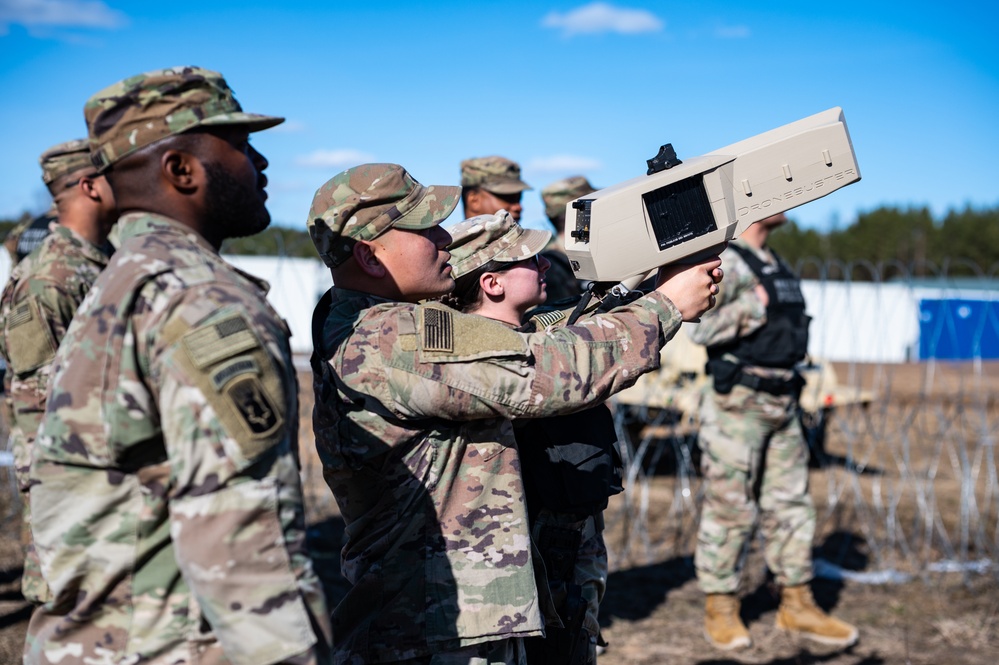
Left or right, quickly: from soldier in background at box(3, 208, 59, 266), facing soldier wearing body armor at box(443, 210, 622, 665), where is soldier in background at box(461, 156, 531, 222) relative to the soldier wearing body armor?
left

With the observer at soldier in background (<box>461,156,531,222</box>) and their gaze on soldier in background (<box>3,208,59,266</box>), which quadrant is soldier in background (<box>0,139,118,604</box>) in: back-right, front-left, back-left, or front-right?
front-left

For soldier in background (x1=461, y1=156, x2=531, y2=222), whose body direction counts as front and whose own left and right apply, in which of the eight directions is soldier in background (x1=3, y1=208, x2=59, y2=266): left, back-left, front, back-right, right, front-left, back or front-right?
back-right

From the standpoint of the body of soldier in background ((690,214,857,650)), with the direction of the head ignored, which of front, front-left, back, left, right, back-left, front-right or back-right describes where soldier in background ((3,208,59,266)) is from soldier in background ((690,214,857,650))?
back-right

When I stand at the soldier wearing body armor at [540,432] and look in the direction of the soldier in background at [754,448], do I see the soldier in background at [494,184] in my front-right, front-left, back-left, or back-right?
front-left

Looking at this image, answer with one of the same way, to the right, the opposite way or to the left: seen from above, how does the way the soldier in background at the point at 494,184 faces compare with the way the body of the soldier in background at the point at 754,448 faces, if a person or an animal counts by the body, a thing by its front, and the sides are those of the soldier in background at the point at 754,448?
the same way

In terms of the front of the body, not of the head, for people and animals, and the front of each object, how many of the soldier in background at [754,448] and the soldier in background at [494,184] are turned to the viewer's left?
0

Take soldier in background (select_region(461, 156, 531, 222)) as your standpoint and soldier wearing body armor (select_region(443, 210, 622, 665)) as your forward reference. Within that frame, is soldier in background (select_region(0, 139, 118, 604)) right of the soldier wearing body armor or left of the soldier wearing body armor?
right

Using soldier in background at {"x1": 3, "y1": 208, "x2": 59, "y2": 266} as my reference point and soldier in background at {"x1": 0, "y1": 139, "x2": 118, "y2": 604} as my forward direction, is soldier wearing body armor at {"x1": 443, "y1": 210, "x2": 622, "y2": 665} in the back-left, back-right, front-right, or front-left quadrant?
front-left

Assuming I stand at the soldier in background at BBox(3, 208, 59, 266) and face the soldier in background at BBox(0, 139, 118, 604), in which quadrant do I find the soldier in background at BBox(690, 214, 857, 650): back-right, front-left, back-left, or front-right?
front-left

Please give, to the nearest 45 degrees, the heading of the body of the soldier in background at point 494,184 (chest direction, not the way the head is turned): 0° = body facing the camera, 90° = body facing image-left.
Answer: approximately 315°

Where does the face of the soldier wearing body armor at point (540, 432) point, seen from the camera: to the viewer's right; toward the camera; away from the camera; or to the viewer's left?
to the viewer's right

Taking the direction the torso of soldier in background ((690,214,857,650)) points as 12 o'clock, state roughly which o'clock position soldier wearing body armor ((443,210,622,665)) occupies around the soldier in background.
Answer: The soldier wearing body armor is roughly at 2 o'clock from the soldier in background.

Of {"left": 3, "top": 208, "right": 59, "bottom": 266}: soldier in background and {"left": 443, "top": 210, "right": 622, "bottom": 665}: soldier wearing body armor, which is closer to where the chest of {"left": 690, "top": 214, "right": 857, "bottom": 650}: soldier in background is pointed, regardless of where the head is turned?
the soldier wearing body armor

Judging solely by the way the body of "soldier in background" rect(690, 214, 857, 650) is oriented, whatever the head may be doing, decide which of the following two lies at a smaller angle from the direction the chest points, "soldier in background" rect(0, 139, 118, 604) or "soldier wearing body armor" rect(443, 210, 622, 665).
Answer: the soldier wearing body armor
